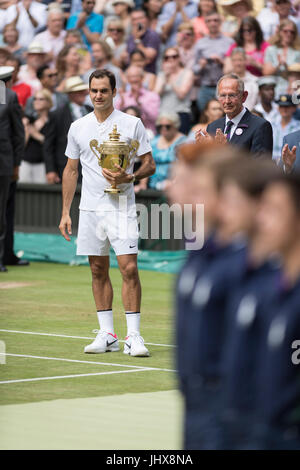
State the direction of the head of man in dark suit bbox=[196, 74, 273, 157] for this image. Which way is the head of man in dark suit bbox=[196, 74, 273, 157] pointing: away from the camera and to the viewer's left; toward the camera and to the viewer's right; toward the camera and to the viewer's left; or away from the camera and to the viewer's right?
toward the camera and to the viewer's left

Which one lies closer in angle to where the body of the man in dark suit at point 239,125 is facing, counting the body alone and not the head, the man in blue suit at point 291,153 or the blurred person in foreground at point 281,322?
the blurred person in foreground

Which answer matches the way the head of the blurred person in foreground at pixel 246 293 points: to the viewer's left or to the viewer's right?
to the viewer's left

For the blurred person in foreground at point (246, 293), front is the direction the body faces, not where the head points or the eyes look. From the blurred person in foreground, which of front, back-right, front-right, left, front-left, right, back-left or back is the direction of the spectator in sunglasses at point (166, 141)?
right

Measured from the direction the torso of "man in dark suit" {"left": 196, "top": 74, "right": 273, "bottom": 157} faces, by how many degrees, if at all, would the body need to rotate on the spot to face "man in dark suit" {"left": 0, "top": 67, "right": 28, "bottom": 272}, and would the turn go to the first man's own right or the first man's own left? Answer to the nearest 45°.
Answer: approximately 90° to the first man's own right

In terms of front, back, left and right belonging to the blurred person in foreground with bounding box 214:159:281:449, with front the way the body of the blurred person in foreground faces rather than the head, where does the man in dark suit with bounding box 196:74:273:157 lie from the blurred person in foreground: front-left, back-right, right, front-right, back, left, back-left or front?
right

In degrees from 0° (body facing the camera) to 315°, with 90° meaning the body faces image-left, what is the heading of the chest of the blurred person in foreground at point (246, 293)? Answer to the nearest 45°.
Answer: approximately 90°

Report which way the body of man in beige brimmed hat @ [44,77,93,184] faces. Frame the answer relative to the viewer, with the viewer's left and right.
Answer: facing the viewer and to the right of the viewer

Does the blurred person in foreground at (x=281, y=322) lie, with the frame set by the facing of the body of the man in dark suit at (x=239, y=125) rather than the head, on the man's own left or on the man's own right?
on the man's own left

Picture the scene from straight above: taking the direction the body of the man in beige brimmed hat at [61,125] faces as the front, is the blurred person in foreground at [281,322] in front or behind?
in front

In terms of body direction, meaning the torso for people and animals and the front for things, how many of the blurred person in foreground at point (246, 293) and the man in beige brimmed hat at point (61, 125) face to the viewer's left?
1

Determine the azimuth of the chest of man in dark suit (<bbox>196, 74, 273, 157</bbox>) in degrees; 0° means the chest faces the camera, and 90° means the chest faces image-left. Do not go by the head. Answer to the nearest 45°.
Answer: approximately 45°

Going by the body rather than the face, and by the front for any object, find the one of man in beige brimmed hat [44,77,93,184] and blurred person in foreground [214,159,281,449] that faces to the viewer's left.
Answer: the blurred person in foreground

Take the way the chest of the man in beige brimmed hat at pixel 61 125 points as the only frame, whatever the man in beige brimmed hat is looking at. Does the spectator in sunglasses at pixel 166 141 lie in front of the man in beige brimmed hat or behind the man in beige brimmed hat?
in front
